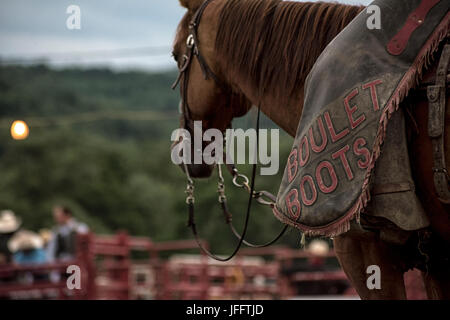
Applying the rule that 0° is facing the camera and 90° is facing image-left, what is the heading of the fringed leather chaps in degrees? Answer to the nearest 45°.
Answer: approximately 90°

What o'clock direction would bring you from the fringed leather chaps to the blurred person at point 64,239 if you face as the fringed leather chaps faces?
The blurred person is roughly at 2 o'clock from the fringed leather chaps.

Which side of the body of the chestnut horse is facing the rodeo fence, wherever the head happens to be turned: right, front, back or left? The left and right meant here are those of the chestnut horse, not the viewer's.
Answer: right

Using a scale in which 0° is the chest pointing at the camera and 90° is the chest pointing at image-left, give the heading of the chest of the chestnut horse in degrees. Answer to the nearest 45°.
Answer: approximately 90°

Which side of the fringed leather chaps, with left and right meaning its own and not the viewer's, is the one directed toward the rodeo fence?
right
